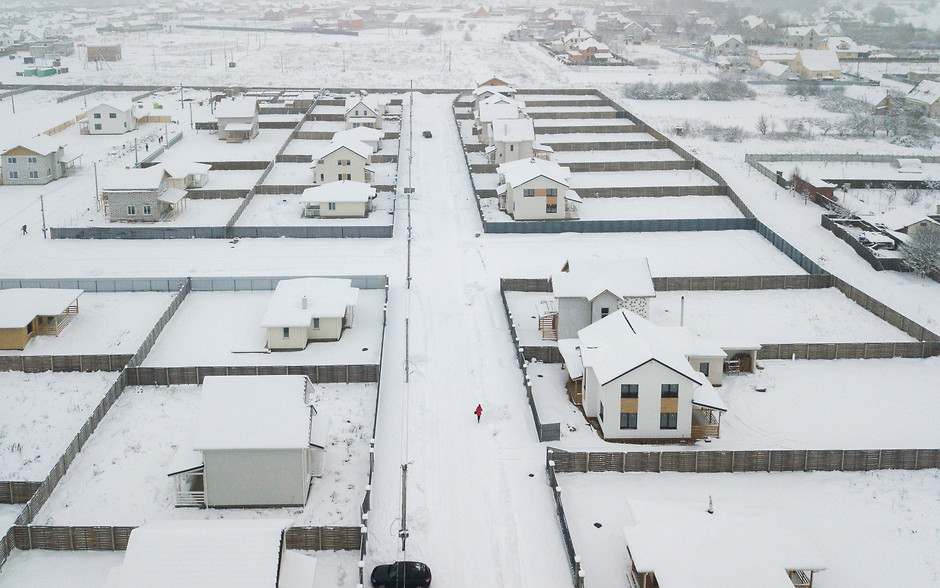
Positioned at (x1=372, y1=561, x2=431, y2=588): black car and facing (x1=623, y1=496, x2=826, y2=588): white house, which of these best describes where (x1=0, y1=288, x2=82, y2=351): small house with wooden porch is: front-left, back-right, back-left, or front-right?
back-left

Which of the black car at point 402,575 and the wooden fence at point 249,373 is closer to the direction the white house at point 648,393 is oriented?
the black car

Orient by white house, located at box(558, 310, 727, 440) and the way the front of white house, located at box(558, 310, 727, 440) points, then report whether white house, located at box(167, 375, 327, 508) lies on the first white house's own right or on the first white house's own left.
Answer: on the first white house's own right

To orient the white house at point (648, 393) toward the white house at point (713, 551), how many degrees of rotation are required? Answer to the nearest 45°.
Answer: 0° — it already faces it

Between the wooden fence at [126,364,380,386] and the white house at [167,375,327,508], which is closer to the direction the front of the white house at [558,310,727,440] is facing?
the white house
